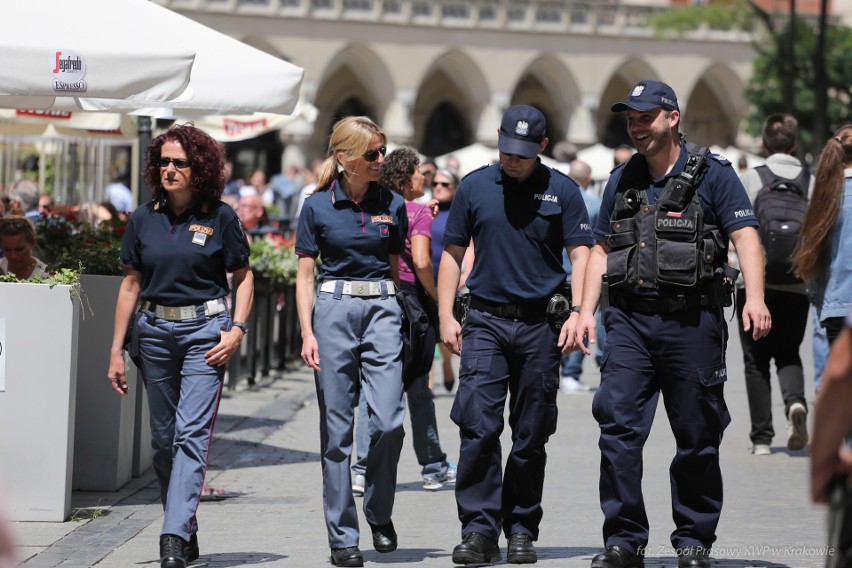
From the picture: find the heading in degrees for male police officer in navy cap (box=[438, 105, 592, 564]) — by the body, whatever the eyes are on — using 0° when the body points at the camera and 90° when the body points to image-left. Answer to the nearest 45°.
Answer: approximately 0°

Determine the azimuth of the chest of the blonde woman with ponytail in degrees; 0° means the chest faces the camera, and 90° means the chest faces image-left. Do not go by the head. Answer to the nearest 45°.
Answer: approximately 0°

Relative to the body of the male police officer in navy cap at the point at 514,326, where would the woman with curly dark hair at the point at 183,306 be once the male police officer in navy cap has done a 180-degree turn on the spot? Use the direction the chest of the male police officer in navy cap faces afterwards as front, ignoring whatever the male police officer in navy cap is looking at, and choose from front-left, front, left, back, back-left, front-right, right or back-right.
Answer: left

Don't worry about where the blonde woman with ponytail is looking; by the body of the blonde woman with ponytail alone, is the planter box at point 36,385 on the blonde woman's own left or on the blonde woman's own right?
on the blonde woman's own right

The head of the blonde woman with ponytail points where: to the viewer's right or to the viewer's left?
to the viewer's right

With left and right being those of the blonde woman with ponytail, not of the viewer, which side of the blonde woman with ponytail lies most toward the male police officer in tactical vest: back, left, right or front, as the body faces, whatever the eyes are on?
left

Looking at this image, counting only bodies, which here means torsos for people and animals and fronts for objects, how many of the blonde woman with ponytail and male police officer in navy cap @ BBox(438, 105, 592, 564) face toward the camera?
2

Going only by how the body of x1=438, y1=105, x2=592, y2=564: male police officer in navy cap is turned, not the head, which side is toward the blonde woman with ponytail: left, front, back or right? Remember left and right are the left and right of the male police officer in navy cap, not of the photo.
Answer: right
